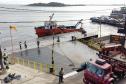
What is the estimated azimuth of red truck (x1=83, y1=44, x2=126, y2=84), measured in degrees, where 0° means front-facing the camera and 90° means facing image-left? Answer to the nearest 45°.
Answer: approximately 45°
